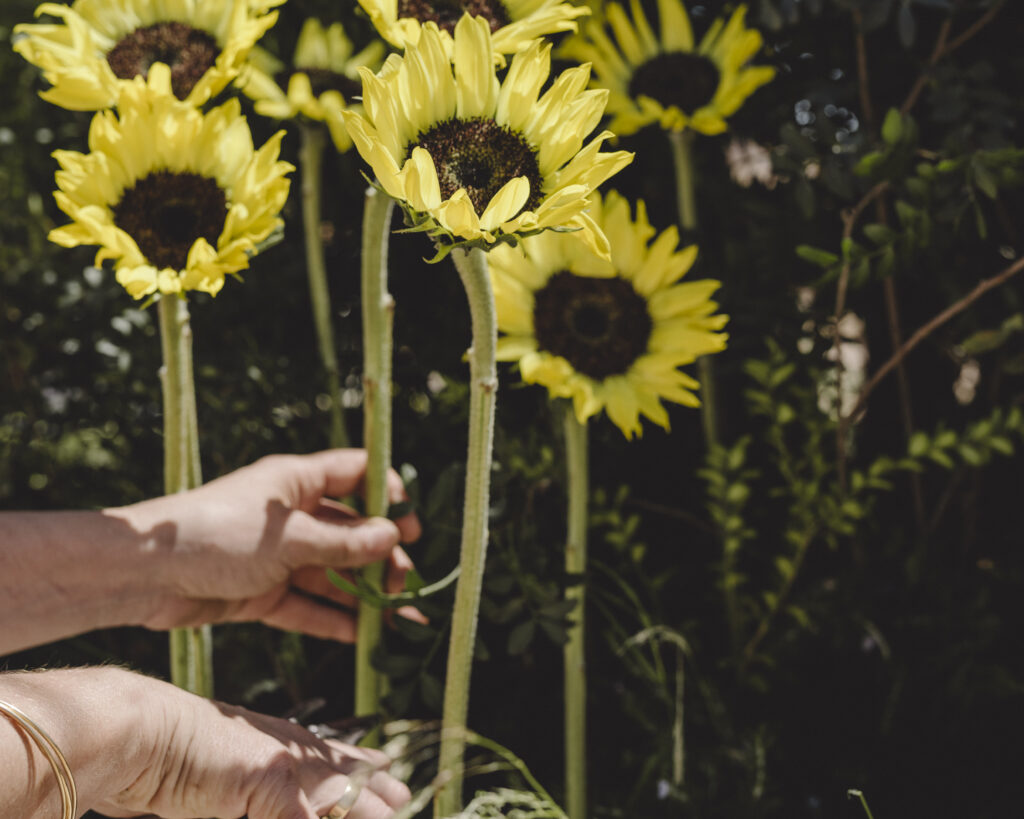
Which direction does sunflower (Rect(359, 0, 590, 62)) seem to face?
toward the camera

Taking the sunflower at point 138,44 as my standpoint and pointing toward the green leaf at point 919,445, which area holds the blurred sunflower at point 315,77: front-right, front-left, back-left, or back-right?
front-left

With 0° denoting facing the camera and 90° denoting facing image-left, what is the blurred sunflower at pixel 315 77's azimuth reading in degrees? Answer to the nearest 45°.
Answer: approximately 0°

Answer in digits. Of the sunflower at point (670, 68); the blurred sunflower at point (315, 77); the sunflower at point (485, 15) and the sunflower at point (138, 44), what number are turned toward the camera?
4

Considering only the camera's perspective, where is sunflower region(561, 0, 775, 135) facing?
facing the viewer

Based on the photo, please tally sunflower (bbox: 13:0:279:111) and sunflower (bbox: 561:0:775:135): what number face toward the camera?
2
